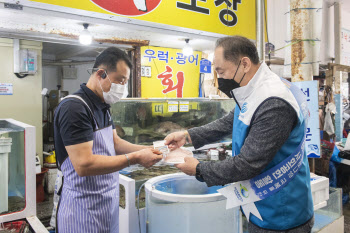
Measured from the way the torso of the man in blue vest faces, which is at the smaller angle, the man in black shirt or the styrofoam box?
the man in black shirt

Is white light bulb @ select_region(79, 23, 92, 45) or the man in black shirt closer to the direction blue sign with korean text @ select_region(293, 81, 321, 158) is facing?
the man in black shirt

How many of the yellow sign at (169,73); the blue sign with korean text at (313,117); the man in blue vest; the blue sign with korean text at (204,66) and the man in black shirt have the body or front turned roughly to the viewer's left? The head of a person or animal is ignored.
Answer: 1

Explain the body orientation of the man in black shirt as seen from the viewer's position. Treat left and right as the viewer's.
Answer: facing the viewer and to the right of the viewer

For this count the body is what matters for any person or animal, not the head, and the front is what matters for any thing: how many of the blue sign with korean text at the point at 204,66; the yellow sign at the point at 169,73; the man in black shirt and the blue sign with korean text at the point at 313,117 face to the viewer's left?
0

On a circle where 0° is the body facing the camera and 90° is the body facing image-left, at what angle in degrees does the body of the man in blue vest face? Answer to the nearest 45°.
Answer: approximately 90°

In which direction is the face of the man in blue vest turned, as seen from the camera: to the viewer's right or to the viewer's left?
to the viewer's left

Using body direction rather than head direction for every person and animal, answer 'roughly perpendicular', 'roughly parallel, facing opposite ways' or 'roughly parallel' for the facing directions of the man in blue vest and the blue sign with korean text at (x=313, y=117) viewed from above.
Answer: roughly perpendicular

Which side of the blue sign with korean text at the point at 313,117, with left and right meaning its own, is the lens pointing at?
front

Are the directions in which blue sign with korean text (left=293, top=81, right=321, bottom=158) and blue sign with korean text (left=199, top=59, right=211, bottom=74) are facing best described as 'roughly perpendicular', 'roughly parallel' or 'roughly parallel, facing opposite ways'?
roughly parallel

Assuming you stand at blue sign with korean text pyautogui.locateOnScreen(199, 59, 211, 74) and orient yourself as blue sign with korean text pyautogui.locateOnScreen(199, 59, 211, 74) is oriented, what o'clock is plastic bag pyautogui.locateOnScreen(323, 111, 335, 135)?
The plastic bag is roughly at 9 o'clock from the blue sign with korean text.

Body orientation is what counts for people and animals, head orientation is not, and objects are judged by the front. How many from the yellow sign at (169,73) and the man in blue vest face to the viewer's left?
1

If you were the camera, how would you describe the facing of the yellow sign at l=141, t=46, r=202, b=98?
facing the viewer

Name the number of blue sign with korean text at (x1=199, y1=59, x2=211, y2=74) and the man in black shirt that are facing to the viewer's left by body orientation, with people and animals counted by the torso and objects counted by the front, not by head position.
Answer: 0
